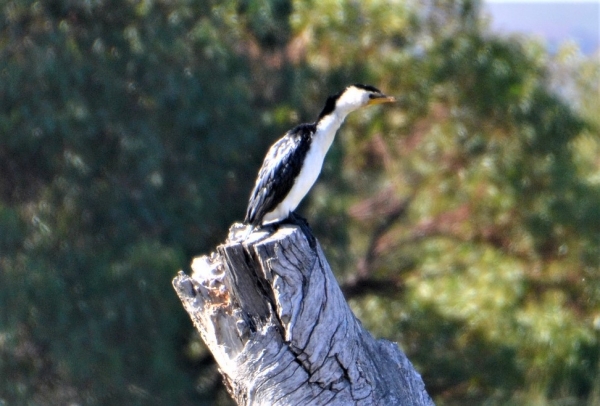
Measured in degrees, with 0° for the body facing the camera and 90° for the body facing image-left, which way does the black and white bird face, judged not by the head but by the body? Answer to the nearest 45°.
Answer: approximately 270°
